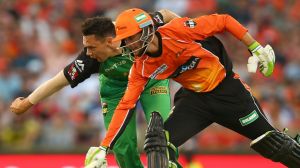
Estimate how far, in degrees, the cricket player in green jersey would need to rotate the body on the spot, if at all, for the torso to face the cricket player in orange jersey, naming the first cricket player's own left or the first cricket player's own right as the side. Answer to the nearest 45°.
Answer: approximately 90° to the first cricket player's own left
